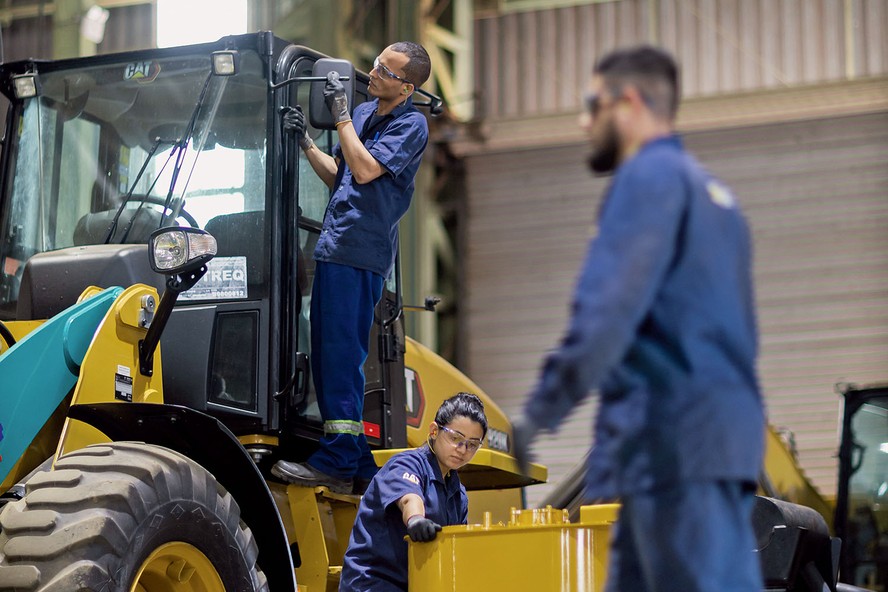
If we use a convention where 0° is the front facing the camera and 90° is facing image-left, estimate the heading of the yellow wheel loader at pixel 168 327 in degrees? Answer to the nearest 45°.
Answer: approximately 45°

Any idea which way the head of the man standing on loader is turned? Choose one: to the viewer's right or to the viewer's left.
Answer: to the viewer's left

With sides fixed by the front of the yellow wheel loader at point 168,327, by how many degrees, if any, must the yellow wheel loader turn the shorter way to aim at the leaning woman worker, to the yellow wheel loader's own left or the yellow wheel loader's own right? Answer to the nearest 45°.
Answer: approximately 90° to the yellow wheel loader's own left
